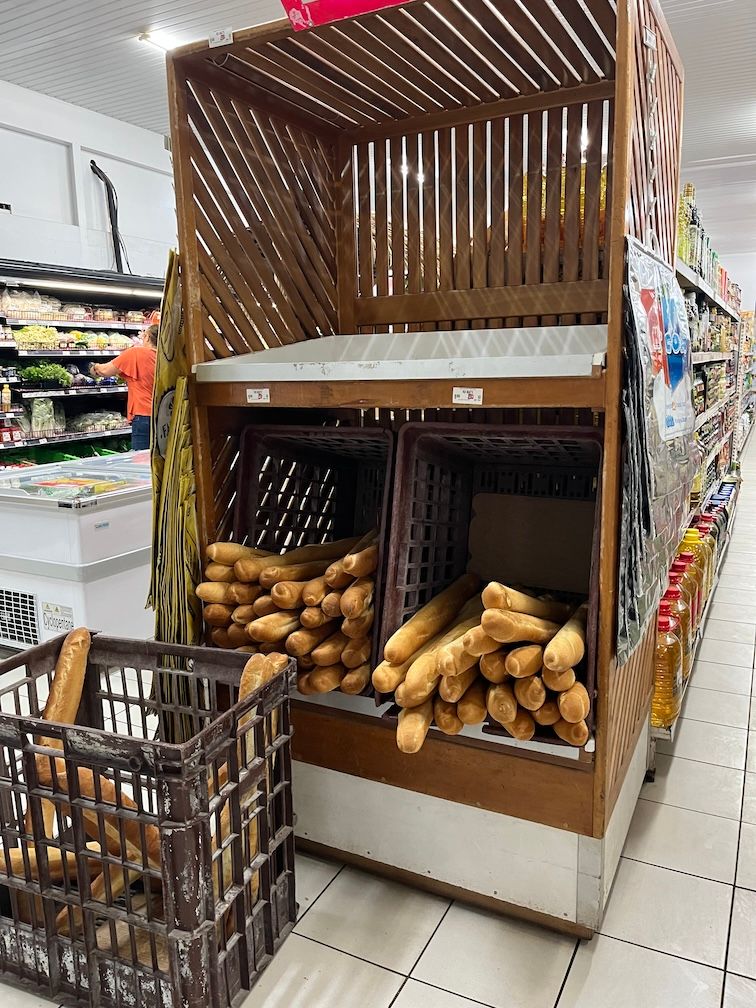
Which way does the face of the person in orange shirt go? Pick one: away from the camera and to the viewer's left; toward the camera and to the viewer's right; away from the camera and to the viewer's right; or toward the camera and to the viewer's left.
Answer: away from the camera and to the viewer's left

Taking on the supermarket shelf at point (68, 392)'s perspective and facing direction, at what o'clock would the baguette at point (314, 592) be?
The baguette is roughly at 12 o'clock from the supermarket shelf.

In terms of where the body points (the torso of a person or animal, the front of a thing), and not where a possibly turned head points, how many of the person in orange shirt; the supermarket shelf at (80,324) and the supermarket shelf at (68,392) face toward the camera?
2

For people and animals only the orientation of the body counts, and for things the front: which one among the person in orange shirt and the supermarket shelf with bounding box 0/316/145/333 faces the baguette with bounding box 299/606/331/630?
the supermarket shelf

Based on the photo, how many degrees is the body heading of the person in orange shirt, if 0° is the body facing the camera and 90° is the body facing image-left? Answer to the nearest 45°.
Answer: approximately 135°

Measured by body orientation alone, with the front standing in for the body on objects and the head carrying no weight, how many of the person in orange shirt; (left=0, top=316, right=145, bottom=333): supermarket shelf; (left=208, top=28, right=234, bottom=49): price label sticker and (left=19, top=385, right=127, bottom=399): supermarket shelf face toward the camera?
3

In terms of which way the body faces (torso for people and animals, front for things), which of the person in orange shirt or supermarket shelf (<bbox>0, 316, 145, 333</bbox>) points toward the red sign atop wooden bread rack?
the supermarket shelf

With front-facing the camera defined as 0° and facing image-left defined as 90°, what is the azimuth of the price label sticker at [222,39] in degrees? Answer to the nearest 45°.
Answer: approximately 0°

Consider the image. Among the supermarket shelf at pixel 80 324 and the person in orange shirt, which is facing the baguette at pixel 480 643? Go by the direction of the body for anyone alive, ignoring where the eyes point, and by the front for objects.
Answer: the supermarket shelf

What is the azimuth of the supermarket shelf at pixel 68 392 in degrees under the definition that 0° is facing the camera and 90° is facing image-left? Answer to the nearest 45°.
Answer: approximately 0°

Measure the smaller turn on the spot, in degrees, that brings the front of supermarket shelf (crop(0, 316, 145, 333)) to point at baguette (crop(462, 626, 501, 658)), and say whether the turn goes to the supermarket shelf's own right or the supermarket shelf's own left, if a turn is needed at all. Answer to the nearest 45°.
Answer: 0° — it already faces it

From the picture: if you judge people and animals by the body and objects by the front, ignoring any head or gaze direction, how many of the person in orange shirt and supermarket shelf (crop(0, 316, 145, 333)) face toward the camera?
1
